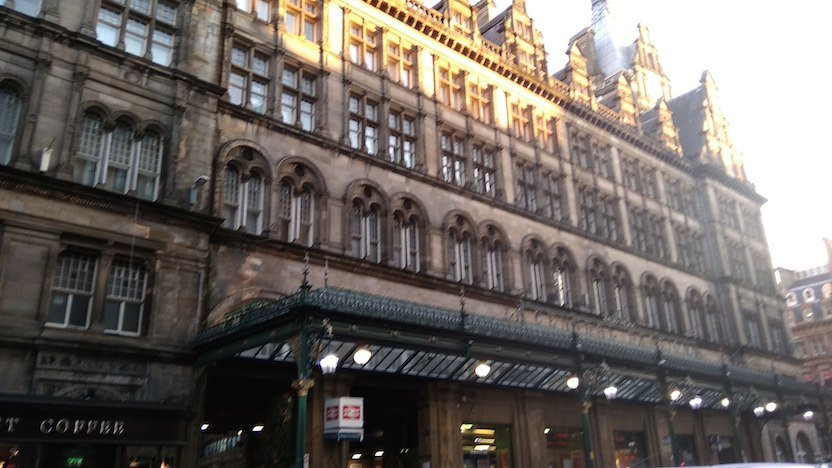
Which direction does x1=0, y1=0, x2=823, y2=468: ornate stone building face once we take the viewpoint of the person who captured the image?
facing the viewer and to the right of the viewer
